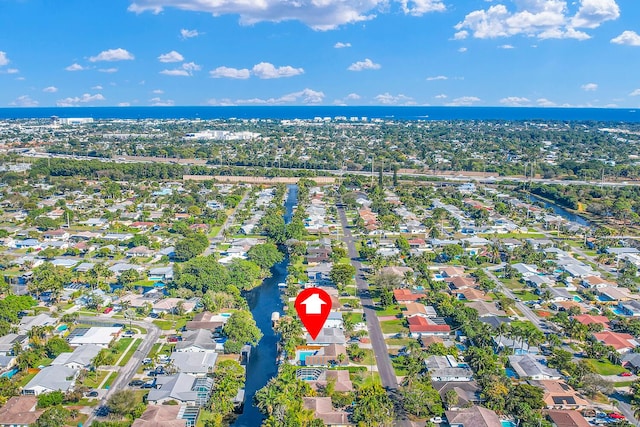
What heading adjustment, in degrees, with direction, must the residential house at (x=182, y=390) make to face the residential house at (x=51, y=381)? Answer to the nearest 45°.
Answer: approximately 45° to its right

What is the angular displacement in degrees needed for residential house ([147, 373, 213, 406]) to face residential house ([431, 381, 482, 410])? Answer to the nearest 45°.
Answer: approximately 180°

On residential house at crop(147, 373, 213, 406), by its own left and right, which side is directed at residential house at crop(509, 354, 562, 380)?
back

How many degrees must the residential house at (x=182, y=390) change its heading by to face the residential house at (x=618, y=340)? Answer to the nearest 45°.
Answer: approximately 180°

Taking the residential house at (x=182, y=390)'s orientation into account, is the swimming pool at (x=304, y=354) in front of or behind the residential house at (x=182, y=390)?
behind

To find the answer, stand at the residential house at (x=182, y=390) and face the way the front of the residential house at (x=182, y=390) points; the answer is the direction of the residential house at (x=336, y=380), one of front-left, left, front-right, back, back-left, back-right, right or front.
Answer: back

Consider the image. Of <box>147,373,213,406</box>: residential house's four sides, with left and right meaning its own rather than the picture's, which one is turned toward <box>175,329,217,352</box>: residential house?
right

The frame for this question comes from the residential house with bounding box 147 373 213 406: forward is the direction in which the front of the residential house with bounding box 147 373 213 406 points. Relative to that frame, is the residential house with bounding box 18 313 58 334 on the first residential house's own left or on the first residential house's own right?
on the first residential house's own right

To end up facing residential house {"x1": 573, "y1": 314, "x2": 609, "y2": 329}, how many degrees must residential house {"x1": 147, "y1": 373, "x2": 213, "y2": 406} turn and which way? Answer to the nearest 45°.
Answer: approximately 180°

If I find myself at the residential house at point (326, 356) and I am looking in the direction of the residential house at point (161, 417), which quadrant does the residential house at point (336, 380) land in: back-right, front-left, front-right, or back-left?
front-left

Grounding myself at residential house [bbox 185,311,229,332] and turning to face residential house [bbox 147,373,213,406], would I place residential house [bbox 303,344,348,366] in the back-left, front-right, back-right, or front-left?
front-left

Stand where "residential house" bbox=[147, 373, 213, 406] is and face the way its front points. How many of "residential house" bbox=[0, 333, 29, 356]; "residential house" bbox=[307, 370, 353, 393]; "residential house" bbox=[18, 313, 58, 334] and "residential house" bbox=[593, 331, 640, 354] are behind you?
2

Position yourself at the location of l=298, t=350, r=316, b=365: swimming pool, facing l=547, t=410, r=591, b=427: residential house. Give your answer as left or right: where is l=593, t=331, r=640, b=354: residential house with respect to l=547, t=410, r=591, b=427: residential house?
left

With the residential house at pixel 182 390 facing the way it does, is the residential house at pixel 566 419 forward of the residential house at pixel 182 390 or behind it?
behind

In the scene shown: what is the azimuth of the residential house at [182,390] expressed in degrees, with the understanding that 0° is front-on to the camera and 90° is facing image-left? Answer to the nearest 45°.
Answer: approximately 90°

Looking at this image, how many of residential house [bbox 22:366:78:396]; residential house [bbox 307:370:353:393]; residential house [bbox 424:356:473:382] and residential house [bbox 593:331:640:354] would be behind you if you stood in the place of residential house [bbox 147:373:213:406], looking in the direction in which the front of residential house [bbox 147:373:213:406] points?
3

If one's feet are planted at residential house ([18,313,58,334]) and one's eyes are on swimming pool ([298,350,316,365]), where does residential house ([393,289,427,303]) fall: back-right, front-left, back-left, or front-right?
front-left
